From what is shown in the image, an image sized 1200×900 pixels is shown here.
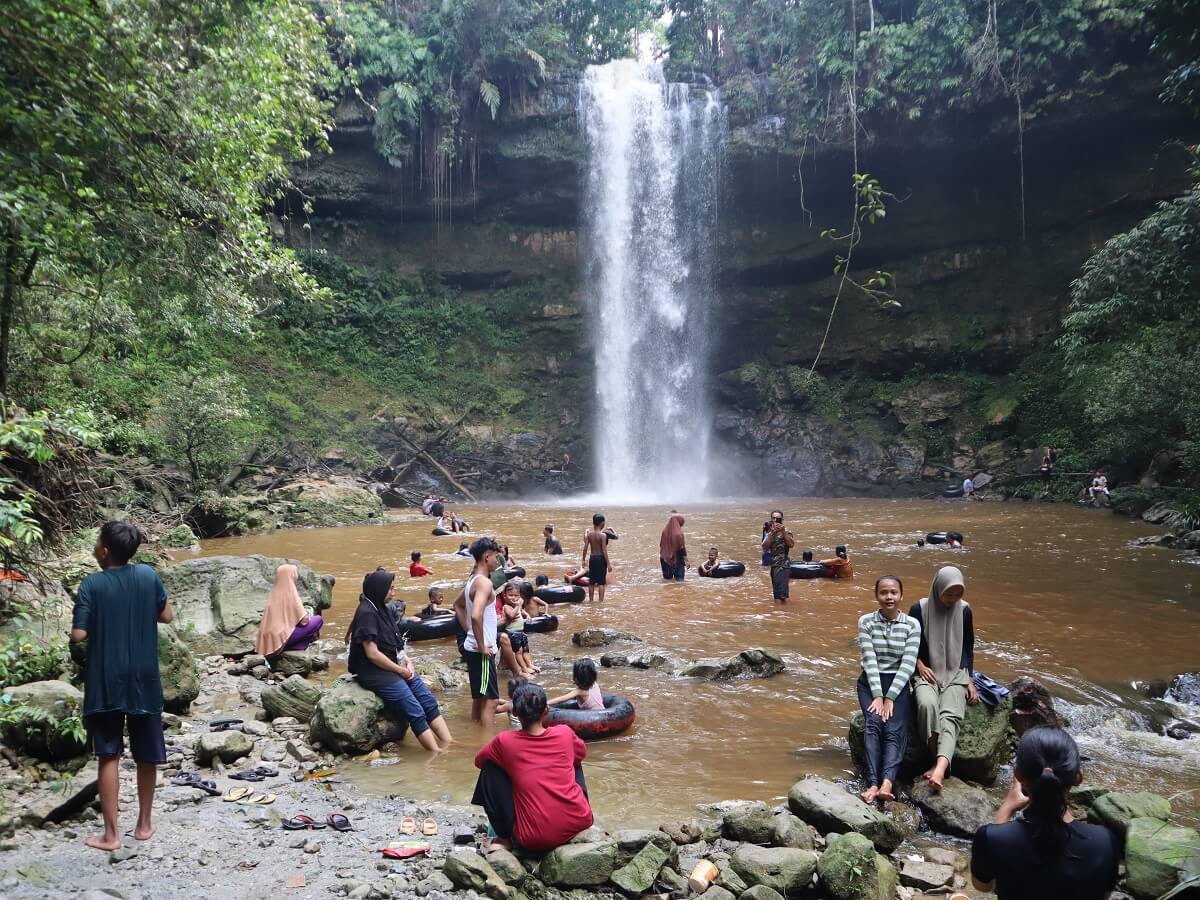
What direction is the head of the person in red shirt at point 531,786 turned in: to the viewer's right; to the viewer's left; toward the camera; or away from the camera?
away from the camera

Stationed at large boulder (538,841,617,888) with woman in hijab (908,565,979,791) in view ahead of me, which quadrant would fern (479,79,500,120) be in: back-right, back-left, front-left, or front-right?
front-left

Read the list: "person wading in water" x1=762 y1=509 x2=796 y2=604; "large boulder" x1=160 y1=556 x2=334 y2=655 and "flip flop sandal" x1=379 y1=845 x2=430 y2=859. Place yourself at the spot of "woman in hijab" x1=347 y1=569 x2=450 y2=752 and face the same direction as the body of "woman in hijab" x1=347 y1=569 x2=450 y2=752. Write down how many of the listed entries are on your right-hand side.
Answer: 1

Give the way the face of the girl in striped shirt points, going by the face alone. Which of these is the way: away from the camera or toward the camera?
toward the camera

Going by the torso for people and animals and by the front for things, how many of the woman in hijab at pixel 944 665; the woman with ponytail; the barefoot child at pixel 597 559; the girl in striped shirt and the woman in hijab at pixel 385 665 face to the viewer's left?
0

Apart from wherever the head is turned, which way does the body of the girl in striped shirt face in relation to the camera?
toward the camera

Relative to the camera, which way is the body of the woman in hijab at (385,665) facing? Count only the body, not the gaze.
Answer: to the viewer's right

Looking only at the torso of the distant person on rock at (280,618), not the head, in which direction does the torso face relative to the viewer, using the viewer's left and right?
facing away from the viewer and to the right of the viewer

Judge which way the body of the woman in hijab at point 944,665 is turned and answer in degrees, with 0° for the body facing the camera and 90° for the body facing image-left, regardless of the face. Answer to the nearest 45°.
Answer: approximately 0°
